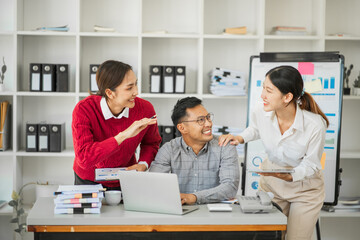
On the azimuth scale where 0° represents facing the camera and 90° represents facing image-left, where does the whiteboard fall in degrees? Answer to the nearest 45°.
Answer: approximately 0°

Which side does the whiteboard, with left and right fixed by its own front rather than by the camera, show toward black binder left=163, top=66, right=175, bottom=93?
right

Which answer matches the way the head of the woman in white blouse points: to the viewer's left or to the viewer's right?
to the viewer's left

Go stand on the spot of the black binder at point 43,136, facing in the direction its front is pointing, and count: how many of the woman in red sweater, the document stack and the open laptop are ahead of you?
3

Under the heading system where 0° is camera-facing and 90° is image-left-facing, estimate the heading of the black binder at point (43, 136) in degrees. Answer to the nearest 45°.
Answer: approximately 0°

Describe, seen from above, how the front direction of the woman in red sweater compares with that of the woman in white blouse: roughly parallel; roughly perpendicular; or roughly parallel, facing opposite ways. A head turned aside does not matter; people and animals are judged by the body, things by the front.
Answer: roughly perpendicular

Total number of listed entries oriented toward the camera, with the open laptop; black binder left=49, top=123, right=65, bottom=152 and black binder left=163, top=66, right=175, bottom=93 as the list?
2
